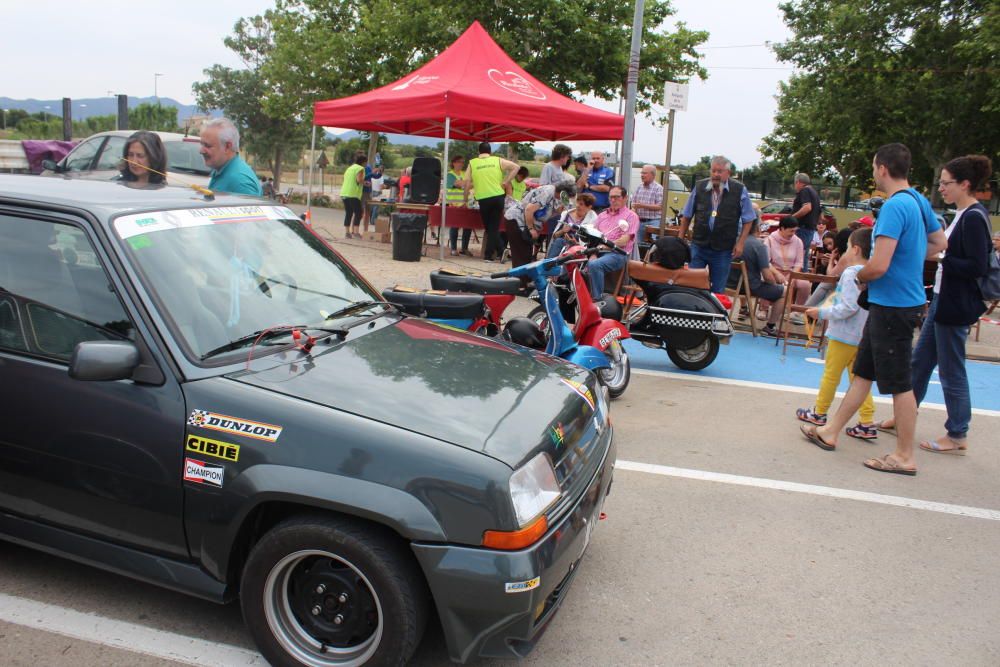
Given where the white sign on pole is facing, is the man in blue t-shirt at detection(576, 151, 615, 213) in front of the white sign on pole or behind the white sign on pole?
behind

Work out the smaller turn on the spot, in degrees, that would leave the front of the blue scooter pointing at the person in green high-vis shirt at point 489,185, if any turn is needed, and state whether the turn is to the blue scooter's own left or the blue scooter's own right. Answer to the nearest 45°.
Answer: approximately 135° to the blue scooter's own left

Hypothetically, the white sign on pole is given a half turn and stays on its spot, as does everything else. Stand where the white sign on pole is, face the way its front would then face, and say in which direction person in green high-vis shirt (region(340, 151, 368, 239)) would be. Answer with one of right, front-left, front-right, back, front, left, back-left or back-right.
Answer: front-left

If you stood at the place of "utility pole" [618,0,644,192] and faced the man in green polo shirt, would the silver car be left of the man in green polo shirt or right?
right

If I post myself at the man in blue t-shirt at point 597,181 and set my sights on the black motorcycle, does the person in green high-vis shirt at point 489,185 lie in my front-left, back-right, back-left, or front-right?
back-right

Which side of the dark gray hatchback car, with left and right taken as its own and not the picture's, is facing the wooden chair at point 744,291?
left

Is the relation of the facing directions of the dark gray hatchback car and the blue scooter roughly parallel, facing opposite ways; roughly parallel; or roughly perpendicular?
roughly parallel

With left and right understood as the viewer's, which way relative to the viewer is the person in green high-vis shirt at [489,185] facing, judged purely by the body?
facing away from the viewer

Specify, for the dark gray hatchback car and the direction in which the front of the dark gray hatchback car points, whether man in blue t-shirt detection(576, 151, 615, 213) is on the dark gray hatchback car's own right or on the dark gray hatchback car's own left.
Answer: on the dark gray hatchback car's own left

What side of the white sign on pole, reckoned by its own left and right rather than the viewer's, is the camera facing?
front

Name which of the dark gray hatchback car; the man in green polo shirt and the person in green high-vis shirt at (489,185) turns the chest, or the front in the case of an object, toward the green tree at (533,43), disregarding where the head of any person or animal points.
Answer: the person in green high-vis shirt

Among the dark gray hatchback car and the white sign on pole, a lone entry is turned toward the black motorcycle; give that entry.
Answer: the white sign on pole
